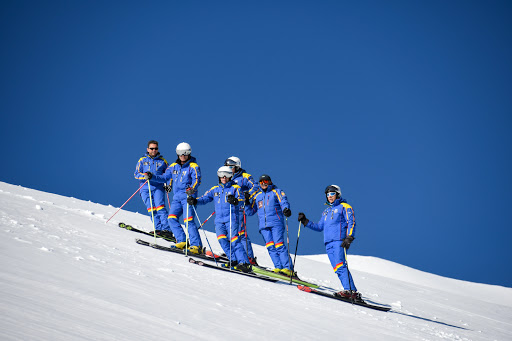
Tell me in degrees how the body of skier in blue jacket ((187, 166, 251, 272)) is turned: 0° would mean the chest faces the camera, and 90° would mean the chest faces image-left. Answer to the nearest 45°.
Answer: approximately 0°

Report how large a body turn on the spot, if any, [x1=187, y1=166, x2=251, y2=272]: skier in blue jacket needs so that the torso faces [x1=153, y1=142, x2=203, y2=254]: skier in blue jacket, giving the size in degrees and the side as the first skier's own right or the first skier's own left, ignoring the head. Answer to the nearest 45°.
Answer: approximately 135° to the first skier's own right

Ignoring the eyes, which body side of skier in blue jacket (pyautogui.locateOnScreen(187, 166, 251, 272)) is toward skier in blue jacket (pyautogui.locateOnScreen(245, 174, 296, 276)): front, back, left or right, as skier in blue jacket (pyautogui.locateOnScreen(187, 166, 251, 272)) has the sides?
left

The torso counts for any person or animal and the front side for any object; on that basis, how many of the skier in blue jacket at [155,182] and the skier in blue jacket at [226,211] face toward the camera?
2
